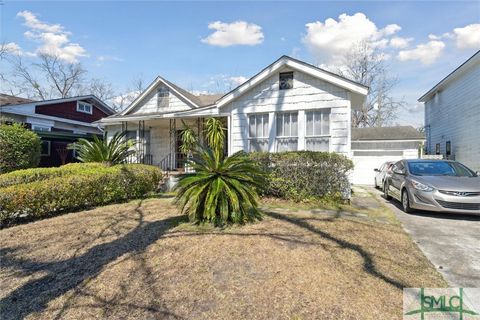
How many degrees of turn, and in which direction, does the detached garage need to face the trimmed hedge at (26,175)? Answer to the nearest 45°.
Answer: approximately 45° to its right

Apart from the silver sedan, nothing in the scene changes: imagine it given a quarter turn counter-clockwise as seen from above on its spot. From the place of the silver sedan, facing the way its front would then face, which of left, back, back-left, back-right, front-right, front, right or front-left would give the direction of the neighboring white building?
front-left

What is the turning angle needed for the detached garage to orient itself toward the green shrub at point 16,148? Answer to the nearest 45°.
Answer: approximately 45° to its right

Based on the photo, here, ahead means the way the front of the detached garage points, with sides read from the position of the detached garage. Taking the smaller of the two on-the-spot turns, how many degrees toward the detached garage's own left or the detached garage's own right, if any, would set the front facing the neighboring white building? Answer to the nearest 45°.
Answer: approximately 135° to the detached garage's own left

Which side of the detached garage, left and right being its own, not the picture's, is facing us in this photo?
front

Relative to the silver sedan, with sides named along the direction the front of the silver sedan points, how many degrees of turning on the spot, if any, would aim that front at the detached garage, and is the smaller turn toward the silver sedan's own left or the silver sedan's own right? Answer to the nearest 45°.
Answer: approximately 135° to the silver sedan's own left

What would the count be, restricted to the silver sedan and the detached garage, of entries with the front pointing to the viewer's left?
0

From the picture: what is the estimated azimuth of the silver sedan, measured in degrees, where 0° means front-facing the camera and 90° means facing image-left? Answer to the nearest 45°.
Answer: approximately 315°

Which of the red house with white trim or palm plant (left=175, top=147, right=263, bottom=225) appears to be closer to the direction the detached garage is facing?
the palm plant

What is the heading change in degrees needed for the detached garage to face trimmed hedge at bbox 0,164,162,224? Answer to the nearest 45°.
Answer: approximately 45° to its right

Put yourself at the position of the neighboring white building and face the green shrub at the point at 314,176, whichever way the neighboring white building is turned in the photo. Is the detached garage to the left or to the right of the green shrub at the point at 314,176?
right

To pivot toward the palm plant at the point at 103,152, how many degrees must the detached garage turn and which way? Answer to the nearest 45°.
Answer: approximately 45° to its right

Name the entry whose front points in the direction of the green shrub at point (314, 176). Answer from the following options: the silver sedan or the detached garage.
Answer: the detached garage

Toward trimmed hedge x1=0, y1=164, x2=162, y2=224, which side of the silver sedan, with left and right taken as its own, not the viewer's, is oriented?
right

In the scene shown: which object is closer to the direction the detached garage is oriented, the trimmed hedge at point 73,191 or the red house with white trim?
the trimmed hedge
